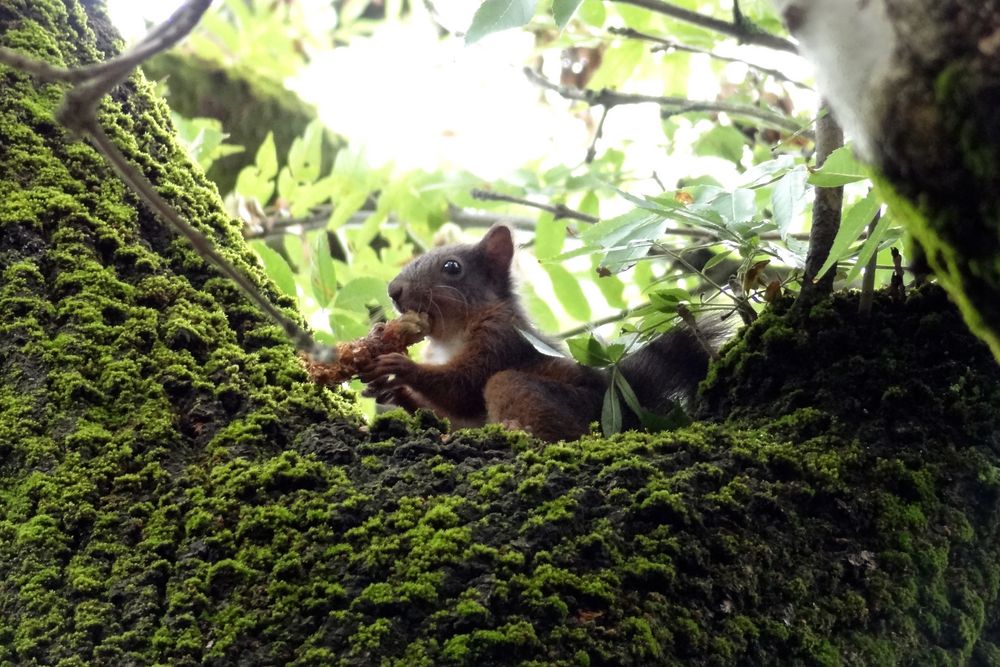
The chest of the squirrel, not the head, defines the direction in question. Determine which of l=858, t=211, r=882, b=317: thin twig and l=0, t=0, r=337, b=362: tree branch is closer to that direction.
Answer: the tree branch

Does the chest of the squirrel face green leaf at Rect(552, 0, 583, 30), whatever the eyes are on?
no

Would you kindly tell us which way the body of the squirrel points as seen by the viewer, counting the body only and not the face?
to the viewer's left

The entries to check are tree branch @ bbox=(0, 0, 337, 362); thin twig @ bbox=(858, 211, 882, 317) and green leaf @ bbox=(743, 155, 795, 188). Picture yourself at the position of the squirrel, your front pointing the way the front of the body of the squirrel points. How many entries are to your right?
0

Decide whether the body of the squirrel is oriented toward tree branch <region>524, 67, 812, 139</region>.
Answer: no

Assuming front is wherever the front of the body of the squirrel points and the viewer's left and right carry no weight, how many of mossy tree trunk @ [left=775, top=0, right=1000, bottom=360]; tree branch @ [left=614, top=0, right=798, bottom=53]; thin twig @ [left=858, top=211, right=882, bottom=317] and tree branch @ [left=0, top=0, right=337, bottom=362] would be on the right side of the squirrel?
1

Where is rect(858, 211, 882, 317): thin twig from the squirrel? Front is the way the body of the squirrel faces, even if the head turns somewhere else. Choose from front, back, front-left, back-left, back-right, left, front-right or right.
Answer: back-left
